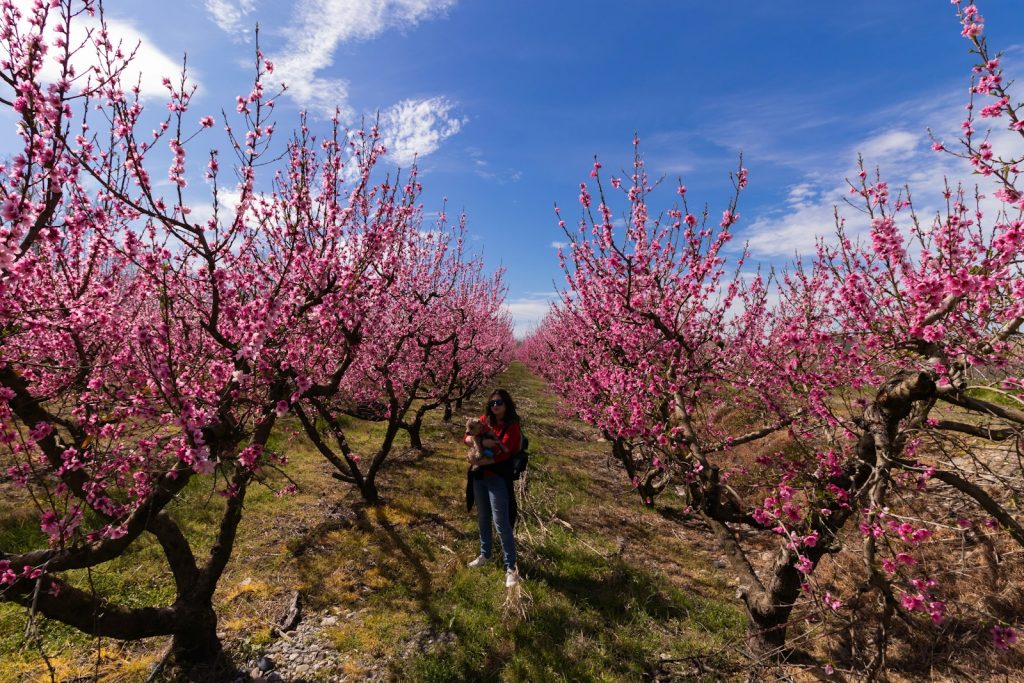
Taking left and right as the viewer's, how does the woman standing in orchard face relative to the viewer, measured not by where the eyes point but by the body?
facing the viewer and to the left of the viewer
